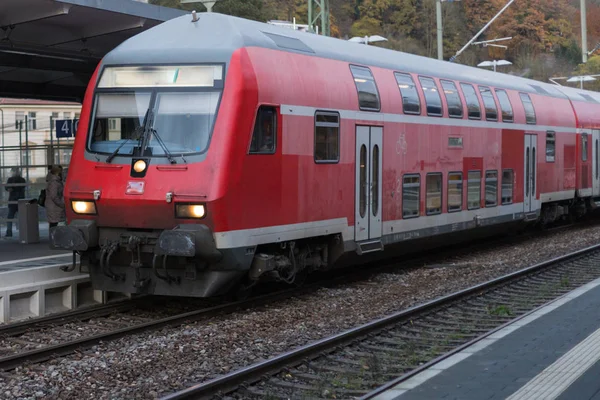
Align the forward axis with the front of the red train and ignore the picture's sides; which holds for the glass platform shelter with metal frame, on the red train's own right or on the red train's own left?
on the red train's own right

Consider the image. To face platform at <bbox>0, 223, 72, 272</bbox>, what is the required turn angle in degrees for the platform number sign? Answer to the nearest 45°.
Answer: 0° — it already faces it

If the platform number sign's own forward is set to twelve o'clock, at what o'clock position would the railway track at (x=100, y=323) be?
The railway track is roughly at 12 o'clock from the platform number sign.

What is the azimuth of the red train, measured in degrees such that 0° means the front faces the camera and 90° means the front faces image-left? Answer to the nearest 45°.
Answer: approximately 45°

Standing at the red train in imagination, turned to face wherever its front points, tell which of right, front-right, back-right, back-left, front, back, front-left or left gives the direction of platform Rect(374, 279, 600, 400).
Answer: left

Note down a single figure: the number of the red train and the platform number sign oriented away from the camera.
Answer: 0

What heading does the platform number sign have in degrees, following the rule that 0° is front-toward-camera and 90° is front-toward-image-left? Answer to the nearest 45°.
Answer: approximately 0°

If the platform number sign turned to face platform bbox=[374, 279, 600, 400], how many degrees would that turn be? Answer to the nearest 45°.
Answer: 0° — it already faces it

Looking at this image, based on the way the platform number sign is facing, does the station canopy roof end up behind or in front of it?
in front

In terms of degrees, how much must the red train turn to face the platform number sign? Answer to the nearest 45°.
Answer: approximately 90° to its right

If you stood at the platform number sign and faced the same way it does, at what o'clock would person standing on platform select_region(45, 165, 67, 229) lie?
The person standing on platform is roughly at 12 o'clock from the platform number sign.
